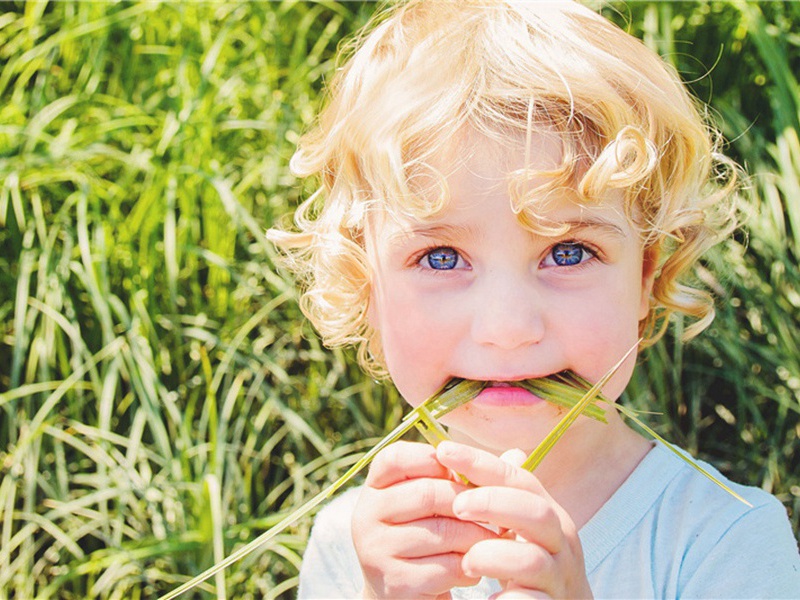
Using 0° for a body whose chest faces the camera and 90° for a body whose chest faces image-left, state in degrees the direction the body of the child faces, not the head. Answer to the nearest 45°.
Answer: approximately 0°
